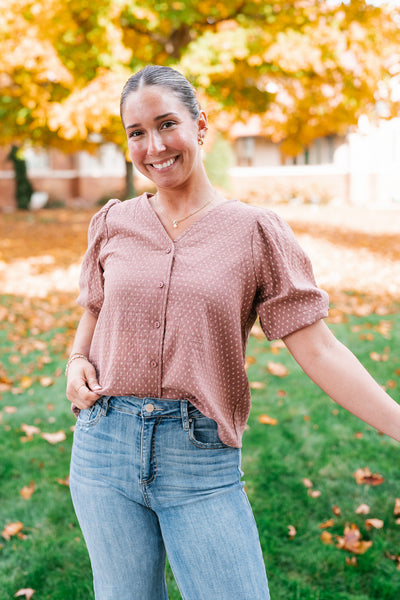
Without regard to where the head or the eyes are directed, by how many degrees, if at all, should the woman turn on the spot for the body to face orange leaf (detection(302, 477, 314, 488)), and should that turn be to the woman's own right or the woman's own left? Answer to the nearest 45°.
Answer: approximately 180°

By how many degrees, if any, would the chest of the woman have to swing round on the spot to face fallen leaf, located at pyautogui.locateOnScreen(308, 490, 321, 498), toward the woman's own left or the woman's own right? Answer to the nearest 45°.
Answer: approximately 180°

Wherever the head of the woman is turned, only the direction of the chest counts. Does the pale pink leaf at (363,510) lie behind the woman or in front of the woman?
behind

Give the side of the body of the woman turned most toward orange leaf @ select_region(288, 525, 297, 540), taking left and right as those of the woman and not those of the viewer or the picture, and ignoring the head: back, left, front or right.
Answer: back

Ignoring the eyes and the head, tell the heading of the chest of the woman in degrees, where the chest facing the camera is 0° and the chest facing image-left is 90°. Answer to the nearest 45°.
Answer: approximately 0°

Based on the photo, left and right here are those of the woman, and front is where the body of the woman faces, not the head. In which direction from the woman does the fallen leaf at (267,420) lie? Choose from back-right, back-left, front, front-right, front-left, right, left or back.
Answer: back

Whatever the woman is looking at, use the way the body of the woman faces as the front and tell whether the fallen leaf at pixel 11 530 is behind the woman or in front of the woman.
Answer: behind

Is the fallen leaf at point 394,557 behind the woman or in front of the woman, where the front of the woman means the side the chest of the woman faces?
behind
